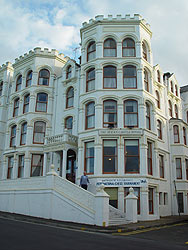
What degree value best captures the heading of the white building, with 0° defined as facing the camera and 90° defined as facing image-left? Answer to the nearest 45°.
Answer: approximately 45°
